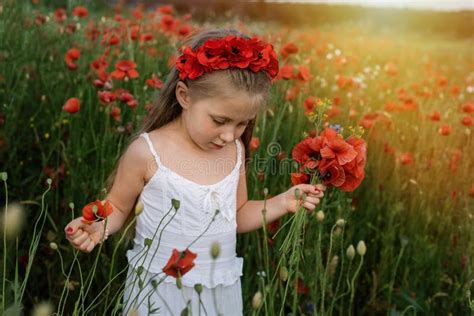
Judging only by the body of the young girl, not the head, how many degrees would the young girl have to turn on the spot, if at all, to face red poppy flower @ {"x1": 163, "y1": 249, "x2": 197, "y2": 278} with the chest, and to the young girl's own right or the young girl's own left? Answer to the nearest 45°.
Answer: approximately 45° to the young girl's own right

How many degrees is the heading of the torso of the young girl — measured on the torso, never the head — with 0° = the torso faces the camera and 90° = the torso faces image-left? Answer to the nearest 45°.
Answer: approximately 315°
